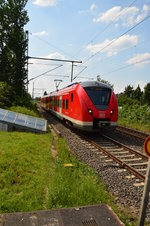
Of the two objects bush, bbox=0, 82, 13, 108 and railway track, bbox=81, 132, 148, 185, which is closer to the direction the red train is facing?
the railway track

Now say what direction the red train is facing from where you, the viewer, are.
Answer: facing the viewer and to the right of the viewer

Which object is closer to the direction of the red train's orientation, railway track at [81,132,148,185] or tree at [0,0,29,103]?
the railway track

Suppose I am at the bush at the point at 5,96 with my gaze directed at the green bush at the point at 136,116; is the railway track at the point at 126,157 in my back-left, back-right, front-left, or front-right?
front-right
